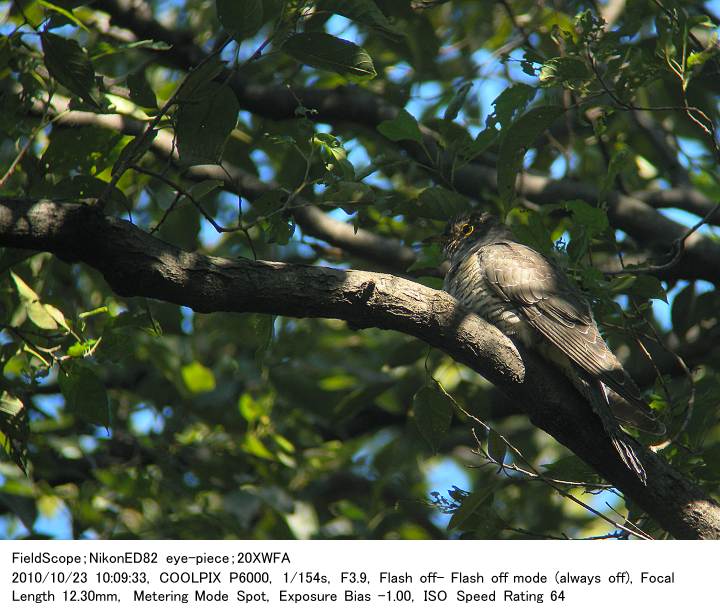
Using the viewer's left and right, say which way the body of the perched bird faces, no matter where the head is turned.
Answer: facing to the left of the viewer
